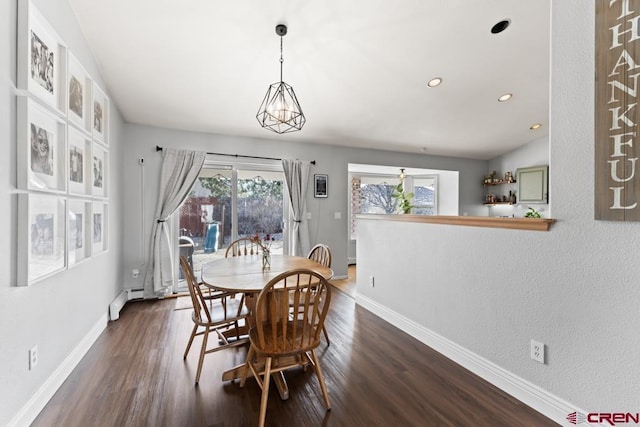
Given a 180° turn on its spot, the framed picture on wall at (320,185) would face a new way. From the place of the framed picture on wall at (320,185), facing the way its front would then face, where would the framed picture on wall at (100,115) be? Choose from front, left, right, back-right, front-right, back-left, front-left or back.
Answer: back-left

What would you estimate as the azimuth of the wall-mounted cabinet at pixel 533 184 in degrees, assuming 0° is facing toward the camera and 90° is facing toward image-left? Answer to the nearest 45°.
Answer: approximately 45°

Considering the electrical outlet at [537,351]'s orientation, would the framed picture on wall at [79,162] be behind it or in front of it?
in front

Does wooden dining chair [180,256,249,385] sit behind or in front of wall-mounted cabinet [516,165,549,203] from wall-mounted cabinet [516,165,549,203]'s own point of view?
in front

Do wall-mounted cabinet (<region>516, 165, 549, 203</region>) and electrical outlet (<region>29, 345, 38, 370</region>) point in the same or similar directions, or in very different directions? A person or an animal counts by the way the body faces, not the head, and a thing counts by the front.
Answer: very different directions

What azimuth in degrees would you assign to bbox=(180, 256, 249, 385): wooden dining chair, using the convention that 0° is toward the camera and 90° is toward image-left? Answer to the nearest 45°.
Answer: approximately 225°

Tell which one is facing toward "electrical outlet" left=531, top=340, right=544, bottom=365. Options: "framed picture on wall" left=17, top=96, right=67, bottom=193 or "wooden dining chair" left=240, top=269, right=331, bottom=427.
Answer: the framed picture on wall

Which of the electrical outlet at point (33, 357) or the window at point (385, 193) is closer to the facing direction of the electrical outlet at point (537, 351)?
the electrical outlet

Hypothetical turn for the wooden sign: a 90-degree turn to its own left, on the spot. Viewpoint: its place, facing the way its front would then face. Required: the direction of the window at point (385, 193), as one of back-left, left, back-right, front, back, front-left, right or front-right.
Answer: back

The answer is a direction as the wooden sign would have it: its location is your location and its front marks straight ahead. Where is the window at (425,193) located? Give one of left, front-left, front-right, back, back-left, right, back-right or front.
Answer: right

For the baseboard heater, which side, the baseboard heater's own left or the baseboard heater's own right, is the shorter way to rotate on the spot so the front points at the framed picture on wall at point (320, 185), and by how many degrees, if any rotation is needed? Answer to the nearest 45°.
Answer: approximately 45° to the baseboard heater's own left

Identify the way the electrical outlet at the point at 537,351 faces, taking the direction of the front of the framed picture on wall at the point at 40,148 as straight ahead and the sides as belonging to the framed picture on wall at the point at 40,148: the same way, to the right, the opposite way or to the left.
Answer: the opposite way

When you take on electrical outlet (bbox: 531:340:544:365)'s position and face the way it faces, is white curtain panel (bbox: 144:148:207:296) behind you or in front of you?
in front

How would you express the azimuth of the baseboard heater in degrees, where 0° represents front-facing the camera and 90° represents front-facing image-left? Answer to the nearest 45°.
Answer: approximately 315°

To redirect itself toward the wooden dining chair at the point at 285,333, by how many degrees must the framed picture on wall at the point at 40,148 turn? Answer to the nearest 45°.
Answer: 0° — it already faces it

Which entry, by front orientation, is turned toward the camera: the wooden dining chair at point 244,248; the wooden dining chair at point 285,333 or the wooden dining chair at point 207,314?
the wooden dining chair at point 244,248
